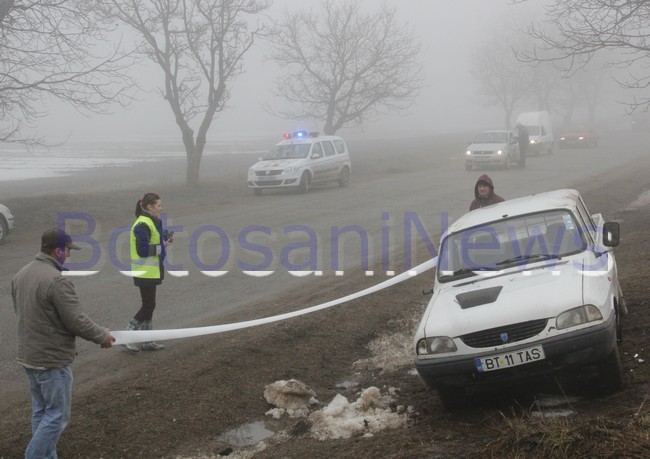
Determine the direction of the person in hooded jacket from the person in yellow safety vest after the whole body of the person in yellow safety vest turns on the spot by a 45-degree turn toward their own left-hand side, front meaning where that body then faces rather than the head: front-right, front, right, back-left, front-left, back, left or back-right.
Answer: front-right

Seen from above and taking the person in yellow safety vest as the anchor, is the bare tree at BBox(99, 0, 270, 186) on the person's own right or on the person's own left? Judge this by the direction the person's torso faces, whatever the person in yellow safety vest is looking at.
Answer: on the person's own left

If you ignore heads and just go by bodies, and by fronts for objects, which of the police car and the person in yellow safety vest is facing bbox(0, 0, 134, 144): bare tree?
the police car

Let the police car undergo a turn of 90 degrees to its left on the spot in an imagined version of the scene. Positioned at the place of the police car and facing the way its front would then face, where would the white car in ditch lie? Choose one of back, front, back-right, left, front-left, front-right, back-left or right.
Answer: front-right

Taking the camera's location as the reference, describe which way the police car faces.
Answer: facing the viewer and to the left of the viewer

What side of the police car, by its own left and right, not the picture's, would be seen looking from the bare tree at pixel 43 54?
front

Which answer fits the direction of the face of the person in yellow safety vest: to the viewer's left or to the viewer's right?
to the viewer's right

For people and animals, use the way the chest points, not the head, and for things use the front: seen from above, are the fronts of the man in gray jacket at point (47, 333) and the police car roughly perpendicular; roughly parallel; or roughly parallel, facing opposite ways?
roughly parallel, facing opposite ways

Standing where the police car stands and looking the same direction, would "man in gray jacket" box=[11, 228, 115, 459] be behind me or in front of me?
in front

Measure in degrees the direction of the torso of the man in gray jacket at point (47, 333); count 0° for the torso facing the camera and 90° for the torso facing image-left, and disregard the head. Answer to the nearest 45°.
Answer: approximately 225°

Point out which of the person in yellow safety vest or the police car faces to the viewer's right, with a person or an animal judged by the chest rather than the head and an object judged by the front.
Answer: the person in yellow safety vest

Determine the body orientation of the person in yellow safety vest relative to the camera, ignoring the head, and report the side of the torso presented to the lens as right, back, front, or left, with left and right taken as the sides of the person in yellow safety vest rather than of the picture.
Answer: right

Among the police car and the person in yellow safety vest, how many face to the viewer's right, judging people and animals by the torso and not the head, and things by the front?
1
